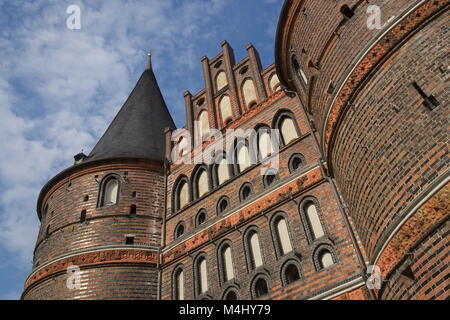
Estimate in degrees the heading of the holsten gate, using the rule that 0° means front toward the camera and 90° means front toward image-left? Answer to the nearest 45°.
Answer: approximately 45°
